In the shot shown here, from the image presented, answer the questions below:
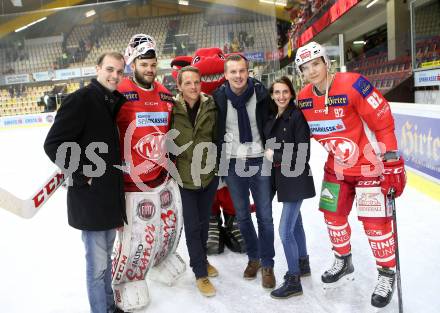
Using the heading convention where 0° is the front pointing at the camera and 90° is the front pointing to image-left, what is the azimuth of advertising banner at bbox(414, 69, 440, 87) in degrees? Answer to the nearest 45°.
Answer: approximately 45°

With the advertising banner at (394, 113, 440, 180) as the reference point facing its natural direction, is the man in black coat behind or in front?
in front

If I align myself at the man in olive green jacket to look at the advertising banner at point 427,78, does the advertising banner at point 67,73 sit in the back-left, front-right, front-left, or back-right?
front-left

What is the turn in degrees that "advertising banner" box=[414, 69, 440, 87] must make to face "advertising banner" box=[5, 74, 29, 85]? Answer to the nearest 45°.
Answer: approximately 45° to its right

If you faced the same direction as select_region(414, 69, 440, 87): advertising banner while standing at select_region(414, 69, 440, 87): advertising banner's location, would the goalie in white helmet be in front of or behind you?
in front

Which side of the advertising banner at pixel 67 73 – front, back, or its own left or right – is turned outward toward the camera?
front

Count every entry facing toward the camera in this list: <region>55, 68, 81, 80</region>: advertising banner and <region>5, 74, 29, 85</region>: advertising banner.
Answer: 2

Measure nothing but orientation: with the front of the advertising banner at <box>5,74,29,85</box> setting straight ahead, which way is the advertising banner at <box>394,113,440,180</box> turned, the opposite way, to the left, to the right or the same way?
to the right

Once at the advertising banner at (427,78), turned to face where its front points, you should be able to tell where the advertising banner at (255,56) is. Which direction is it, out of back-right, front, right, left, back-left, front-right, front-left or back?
right

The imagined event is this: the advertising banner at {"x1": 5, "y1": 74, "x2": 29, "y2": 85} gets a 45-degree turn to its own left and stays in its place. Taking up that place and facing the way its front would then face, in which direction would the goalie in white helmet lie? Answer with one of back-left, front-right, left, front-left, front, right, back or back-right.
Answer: front-right

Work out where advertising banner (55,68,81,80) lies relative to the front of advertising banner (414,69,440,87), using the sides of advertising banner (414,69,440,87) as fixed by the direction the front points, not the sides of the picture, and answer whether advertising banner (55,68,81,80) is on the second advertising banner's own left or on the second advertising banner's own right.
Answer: on the second advertising banner's own right

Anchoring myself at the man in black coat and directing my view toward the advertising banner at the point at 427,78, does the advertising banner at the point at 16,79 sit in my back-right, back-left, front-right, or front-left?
front-left

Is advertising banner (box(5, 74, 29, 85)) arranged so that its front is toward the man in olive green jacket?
yes

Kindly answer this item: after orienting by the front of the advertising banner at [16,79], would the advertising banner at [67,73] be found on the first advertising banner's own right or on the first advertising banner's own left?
on the first advertising banner's own left

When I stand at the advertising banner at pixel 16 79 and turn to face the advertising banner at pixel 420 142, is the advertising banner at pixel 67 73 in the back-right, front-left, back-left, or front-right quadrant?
front-left

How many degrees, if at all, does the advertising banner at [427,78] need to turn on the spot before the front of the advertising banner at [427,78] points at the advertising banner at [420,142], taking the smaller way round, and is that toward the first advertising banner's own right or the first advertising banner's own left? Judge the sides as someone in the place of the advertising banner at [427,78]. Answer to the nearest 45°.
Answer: approximately 45° to the first advertising banner's own left

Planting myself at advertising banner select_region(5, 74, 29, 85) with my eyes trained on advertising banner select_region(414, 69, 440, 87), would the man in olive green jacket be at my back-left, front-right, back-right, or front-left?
front-right

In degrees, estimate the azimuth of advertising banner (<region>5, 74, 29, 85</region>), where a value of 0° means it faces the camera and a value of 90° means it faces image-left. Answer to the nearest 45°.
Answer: approximately 0°

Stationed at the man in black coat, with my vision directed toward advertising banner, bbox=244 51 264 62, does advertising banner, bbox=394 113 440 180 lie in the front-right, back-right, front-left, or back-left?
front-right

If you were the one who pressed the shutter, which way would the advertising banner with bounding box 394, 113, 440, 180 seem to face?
facing the viewer and to the left of the viewer

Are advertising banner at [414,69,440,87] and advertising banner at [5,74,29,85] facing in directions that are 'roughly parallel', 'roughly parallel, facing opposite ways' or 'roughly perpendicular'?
roughly perpendicular
